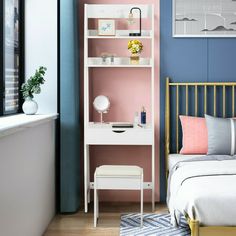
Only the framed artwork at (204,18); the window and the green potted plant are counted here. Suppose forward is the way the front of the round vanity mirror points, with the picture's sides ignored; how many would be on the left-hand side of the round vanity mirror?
1

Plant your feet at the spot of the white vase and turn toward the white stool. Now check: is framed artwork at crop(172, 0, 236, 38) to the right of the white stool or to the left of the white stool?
left

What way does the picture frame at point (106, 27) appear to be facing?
toward the camera

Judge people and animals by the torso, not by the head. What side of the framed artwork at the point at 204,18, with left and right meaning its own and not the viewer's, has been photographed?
front

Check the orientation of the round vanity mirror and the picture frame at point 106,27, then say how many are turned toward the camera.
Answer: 2

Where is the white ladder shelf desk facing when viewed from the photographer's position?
facing the viewer

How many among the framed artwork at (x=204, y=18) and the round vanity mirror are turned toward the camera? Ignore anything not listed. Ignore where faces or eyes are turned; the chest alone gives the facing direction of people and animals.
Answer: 2

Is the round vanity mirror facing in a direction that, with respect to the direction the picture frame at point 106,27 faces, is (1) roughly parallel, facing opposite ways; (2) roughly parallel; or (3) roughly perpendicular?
roughly parallel

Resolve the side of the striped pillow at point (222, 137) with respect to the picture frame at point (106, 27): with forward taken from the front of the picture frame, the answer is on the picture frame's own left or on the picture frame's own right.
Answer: on the picture frame's own left

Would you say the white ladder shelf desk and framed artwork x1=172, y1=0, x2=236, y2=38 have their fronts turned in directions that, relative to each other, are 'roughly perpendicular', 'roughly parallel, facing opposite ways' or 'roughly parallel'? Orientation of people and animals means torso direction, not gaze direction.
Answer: roughly parallel

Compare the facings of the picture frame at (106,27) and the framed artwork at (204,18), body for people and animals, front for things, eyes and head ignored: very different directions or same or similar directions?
same or similar directions

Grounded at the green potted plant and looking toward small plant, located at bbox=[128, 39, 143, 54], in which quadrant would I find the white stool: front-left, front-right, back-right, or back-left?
front-right
